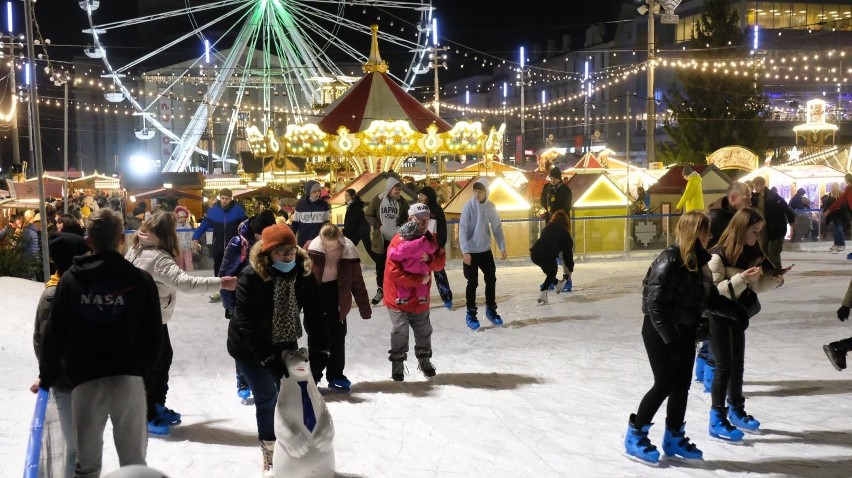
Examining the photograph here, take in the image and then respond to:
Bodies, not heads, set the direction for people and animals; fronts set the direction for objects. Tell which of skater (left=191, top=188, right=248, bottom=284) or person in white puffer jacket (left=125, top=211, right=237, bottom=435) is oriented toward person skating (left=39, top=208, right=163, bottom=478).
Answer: the skater

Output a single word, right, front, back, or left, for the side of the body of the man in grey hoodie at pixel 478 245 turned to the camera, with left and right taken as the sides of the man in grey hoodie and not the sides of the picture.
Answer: front

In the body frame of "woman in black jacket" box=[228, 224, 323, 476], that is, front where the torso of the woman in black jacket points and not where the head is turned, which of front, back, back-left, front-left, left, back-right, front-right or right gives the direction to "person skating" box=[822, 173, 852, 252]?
left

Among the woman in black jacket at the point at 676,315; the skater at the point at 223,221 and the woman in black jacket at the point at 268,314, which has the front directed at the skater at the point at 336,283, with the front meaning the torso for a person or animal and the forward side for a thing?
the skater at the point at 223,221

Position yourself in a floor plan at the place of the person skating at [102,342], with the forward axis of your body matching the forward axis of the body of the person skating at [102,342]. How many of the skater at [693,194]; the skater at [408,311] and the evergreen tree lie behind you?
0

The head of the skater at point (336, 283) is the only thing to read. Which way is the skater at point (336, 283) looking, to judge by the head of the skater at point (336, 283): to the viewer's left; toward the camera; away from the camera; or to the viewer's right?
toward the camera

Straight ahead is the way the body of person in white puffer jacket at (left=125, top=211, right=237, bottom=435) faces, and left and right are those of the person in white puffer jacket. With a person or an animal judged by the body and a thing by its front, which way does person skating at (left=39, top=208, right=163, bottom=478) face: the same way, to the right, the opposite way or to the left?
to the left

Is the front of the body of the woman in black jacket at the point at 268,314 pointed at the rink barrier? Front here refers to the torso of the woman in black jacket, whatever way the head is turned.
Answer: no

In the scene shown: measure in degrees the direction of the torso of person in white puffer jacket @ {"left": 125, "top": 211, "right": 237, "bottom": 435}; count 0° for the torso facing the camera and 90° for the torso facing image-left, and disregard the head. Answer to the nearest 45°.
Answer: approximately 270°

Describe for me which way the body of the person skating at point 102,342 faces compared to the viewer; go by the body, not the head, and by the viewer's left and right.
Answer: facing away from the viewer

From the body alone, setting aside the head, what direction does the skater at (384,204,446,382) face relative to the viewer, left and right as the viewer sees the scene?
facing the viewer

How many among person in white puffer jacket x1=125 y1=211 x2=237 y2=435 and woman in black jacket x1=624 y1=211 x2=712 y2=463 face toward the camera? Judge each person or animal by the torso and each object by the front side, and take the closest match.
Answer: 0

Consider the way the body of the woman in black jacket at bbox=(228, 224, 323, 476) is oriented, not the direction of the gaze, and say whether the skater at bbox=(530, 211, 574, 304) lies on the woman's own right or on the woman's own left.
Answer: on the woman's own left

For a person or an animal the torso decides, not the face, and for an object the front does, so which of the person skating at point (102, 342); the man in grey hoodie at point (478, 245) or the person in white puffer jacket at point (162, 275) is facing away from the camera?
the person skating

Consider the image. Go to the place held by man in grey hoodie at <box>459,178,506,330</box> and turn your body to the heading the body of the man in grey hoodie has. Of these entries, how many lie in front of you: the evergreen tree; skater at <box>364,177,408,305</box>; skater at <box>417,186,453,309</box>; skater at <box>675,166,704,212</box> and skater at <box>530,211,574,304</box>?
0

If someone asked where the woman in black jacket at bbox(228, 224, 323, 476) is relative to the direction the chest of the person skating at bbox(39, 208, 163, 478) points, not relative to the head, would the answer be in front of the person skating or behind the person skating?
in front

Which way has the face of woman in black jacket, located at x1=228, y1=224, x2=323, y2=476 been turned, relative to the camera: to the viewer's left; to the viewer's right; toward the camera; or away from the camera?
toward the camera

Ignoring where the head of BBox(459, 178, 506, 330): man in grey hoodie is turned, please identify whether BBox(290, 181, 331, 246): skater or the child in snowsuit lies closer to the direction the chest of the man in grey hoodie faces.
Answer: the child in snowsuit
